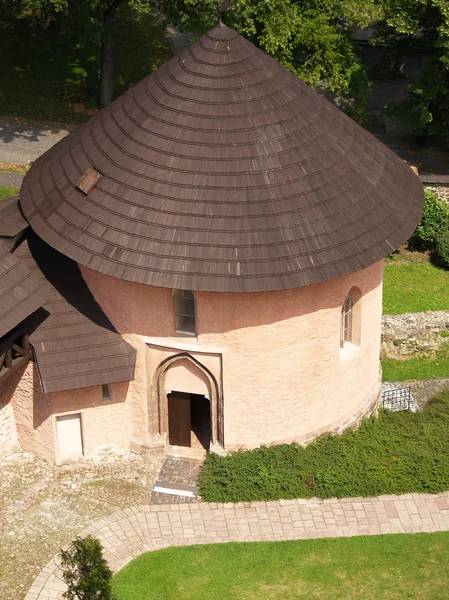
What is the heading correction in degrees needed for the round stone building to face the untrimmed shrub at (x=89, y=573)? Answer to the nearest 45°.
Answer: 0° — it already faces it

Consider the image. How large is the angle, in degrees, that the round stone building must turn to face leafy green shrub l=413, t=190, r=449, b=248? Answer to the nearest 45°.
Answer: approximately 135° to its left

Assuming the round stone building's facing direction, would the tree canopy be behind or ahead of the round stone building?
behind

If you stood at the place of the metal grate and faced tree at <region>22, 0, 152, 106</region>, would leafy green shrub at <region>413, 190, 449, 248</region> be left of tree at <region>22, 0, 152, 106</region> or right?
right

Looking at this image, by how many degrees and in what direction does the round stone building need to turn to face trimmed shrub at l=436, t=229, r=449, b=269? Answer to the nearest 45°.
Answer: approximately 135° to its left

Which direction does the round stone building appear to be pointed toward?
toward the camera

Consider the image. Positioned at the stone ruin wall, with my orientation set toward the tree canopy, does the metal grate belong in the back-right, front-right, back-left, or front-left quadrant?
back-left

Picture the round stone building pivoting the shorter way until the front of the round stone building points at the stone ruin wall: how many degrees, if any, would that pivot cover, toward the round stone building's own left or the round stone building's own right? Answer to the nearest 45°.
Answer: approximately 135° to the round stone building's own left
